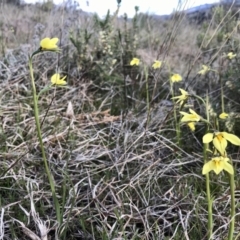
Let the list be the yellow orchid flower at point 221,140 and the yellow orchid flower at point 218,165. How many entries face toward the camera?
2

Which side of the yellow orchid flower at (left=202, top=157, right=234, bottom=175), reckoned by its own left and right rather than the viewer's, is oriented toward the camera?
front

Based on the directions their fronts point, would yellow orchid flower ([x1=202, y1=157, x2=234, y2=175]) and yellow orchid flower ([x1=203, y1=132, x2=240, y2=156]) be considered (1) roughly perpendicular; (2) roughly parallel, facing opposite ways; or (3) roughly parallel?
roughly parallel

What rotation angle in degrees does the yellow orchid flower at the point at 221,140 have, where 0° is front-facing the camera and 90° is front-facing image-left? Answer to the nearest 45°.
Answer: approximately 0°
